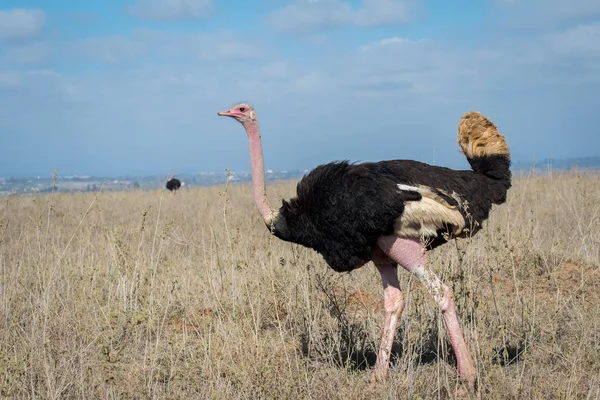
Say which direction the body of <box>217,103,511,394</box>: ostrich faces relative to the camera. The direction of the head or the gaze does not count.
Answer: to the viewer's left
